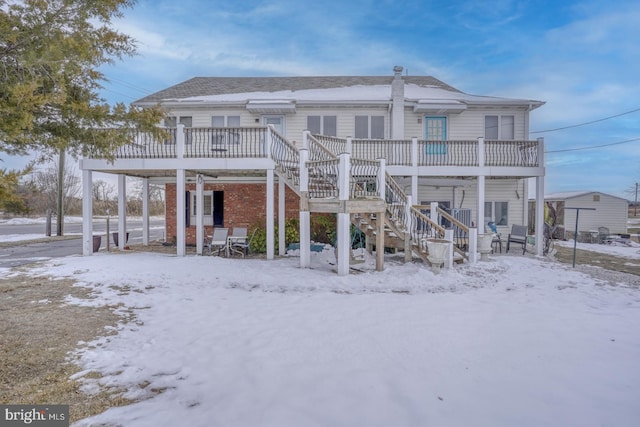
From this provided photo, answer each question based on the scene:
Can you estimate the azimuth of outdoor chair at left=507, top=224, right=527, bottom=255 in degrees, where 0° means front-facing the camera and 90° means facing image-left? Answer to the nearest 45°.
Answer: approximately 0°

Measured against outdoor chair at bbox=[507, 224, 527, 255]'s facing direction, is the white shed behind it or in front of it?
behind

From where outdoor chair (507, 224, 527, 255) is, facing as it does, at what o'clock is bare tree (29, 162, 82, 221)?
The bare tree is roughly at 3 o'clock from the outdoor chair.

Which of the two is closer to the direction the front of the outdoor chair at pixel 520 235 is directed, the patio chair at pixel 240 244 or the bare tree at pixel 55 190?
the patio chair

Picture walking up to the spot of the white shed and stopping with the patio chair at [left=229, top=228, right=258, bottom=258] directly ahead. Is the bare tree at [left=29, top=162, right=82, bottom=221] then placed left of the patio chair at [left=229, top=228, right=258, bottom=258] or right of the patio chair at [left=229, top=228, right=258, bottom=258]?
right

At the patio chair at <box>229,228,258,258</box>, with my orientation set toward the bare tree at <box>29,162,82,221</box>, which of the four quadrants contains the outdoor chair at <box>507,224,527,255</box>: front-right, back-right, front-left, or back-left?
back-right

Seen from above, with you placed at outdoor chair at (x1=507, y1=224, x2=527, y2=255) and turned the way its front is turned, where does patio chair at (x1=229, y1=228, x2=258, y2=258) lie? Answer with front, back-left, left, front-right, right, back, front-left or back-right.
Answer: front-right
